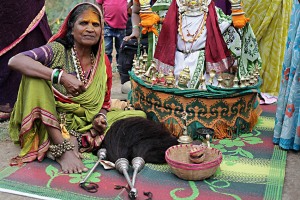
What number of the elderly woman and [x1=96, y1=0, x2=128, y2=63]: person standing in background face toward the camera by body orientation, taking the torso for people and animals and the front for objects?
2

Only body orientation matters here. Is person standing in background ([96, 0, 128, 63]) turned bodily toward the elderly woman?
yes

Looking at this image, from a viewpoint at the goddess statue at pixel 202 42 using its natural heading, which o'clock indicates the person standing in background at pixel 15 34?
The person standing in background is roughly at 3 o'clock from the goddess statue.

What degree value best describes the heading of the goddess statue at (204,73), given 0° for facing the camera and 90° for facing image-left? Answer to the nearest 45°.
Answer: approximately 0°

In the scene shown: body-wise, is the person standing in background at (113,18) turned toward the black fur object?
yes

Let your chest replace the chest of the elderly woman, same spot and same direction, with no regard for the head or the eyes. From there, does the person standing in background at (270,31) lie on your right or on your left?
on your left

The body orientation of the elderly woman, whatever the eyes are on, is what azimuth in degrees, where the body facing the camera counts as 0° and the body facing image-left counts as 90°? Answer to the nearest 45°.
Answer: approximately 0°

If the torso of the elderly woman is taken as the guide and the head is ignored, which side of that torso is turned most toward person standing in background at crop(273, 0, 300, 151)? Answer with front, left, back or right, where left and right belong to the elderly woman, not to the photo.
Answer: left
